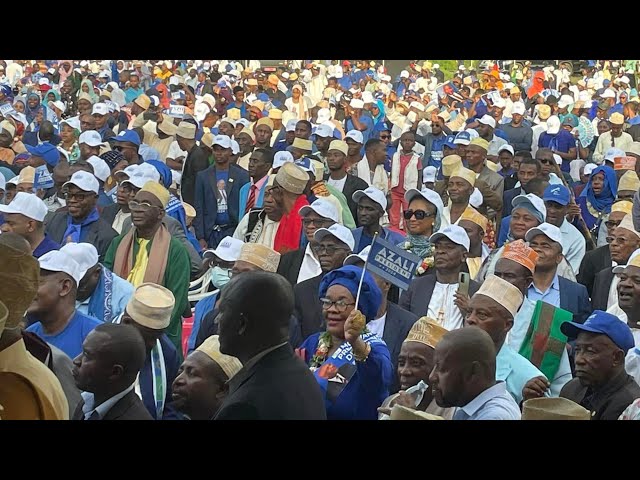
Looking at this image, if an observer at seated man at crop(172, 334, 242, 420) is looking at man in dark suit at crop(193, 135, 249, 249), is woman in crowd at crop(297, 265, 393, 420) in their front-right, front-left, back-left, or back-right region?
front-right

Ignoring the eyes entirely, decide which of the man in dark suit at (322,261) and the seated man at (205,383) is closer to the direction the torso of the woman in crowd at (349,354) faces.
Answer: the seated man

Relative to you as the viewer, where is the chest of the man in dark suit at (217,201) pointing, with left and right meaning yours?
facing the viewer

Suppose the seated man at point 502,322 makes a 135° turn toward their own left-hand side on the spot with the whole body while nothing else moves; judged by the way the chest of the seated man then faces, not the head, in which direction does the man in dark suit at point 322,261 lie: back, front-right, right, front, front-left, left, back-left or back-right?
back-left

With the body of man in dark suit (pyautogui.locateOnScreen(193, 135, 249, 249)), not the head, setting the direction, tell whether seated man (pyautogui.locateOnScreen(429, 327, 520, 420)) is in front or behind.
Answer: in front

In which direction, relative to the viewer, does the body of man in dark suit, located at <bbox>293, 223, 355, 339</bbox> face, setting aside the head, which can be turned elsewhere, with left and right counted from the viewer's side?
facing the viewer and to the left of the viewer

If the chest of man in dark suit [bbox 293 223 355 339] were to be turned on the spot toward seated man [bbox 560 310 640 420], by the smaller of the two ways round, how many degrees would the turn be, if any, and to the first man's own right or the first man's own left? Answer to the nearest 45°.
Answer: approximately 90° to the first man's own left

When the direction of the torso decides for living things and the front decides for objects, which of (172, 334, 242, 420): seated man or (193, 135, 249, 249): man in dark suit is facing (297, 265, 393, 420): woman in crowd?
the man in dark suit

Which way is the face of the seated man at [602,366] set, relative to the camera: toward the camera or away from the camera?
toward the camera
